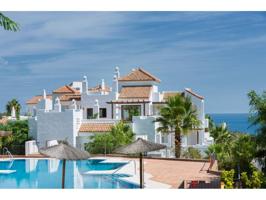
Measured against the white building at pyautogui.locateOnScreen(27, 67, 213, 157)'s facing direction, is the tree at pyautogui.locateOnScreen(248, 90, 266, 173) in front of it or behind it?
in front

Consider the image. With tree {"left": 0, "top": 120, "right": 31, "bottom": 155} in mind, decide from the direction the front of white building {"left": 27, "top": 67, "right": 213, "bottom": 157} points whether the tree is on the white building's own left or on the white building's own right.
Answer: on the white building's own right

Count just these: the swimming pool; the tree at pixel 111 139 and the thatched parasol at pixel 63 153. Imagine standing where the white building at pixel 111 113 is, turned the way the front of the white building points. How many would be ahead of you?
3

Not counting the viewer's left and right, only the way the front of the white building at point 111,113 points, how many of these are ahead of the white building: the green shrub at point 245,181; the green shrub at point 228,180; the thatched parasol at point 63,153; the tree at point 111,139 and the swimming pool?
5

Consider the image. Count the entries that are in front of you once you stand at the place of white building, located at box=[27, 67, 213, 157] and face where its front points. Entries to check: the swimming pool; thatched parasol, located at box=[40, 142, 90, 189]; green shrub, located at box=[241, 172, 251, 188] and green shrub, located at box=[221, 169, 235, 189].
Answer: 4

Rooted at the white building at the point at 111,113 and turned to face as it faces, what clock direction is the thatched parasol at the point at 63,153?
The thatched parasol is roughly at 12 o'clock from the white building.

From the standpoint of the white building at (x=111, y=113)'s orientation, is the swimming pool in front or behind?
in front

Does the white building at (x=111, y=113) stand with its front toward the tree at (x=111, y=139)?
yes

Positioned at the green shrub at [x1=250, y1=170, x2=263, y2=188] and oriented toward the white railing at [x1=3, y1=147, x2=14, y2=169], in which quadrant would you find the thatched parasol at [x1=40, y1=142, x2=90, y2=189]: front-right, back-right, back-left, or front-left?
front-left

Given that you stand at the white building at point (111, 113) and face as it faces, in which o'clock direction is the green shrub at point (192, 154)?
The green shrub is roughly at 11 o'clock from the white building.

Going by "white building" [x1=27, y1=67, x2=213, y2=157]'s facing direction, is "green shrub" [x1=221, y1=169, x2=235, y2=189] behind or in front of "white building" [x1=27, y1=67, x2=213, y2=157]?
in front

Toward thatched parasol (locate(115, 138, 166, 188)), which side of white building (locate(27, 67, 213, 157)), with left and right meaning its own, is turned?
front

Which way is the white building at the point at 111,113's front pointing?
toward the camera

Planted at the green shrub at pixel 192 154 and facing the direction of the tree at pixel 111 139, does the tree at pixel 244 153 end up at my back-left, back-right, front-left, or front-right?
back-left
